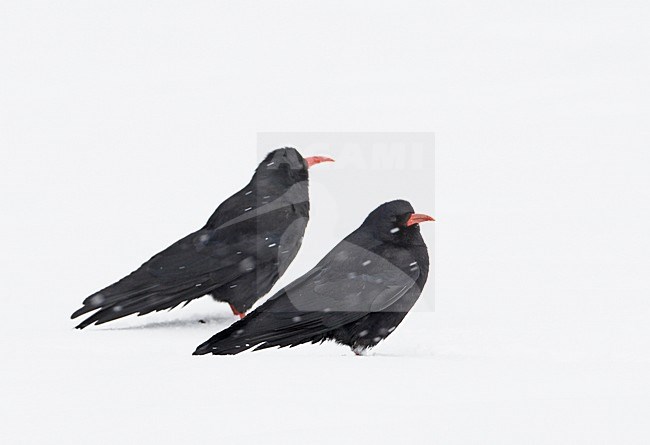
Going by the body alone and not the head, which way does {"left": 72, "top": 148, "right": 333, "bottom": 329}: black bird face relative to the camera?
to the viewer's right

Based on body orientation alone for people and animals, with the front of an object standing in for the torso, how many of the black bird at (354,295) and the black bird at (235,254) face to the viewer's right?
2

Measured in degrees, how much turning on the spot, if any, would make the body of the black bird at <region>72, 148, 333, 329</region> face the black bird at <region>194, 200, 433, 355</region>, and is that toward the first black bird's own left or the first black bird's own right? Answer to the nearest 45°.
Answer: approximately 45° to the first black bird's own right

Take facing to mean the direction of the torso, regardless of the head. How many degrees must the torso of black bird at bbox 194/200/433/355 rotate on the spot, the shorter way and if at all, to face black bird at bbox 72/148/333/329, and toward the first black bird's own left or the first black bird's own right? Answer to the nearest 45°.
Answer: approximately 135° to the first black bird's own left

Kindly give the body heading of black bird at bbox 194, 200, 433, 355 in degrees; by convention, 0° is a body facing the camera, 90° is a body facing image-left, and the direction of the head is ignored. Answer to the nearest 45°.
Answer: approximately 270°

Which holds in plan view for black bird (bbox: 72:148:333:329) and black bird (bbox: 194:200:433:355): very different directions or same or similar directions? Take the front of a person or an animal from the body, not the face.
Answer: same or similar directions
